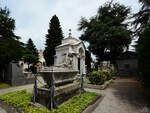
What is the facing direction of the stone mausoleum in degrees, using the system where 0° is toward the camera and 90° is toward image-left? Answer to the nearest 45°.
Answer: approximately 315°

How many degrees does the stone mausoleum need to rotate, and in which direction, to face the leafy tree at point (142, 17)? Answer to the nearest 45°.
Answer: approximately 45° to its left

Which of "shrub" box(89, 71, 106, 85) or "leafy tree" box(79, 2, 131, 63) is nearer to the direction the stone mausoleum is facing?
the shrub

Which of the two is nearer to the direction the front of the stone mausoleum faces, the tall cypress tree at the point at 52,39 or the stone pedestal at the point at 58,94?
the stone pedestal

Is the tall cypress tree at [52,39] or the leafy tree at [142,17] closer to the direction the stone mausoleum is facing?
the leafy tree

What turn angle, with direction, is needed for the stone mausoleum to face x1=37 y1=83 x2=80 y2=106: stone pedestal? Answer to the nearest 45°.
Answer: approximately 45° to its right
